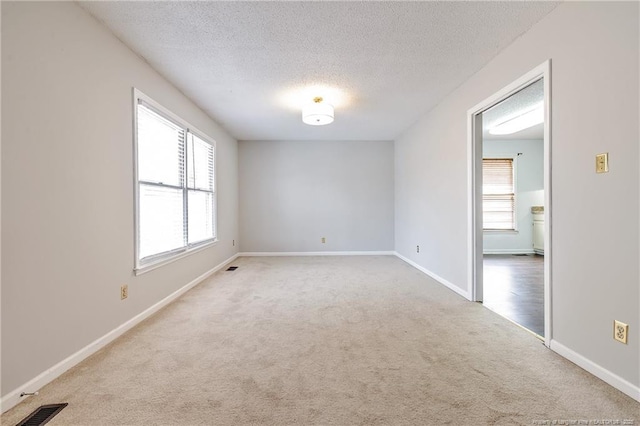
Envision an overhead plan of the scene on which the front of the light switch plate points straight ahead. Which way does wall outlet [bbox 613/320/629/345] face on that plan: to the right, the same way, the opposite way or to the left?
the same way

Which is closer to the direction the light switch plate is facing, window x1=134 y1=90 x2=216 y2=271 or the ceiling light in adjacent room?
the window

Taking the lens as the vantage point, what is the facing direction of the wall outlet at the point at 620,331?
facing the viewer and to the left of the viewer

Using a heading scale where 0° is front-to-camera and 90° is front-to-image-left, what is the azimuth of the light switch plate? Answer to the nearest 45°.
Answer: approximately 45°

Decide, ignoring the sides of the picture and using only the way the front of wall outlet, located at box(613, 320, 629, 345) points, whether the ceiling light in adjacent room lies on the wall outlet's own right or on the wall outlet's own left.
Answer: on the wall outlet's own right

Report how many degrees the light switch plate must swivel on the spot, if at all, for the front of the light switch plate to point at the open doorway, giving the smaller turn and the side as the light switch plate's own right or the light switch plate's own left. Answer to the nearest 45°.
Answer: approximately 135° to the light switch plate's own right

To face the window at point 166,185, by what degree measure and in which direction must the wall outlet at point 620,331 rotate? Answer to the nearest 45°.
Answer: approximately 45° to its right

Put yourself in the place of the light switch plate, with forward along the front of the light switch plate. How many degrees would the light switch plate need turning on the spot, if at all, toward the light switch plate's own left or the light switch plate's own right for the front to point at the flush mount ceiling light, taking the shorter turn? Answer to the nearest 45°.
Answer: approximately 45° to the light switch plate's own right

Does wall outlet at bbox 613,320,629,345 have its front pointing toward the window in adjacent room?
no

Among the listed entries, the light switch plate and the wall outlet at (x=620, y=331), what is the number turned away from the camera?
0

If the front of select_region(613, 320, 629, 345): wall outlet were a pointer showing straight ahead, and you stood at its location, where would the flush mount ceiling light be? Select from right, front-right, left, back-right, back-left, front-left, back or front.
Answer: front-right

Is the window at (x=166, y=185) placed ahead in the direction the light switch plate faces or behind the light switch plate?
ahead

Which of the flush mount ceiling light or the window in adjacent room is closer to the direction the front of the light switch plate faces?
the flush mount ceiling light

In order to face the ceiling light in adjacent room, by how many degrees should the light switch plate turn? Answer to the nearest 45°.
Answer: approximately 135° to its right
